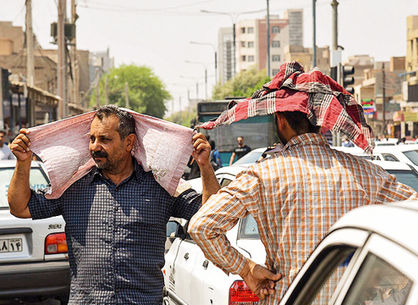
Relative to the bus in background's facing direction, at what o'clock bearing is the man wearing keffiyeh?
The man wearing keffiyeh is roughly at 12 o'clock from the bus in background.

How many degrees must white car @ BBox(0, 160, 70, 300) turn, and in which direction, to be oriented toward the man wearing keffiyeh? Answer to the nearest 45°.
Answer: approximately 180°

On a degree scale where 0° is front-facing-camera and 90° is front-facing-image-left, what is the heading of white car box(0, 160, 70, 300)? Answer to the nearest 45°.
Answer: approximately 180°

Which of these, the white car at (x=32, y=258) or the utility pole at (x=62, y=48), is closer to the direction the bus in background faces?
the white car

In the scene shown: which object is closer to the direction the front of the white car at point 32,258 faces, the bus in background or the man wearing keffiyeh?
the bus in background

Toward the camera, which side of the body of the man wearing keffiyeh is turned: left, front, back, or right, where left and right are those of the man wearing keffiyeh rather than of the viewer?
back

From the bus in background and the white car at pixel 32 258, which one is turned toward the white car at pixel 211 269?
the bus in background

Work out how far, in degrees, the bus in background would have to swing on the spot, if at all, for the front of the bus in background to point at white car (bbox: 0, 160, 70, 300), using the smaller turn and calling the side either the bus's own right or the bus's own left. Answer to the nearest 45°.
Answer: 0° — it already faces it

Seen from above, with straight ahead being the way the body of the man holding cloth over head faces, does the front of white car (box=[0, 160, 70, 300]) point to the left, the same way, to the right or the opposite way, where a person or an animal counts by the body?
the opposite way

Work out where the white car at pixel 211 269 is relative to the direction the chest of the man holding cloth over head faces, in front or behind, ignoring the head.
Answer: behind

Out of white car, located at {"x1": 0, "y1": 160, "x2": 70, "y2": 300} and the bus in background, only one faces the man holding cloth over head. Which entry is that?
the bus in background

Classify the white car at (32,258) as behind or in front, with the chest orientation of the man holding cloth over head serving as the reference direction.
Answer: behind
